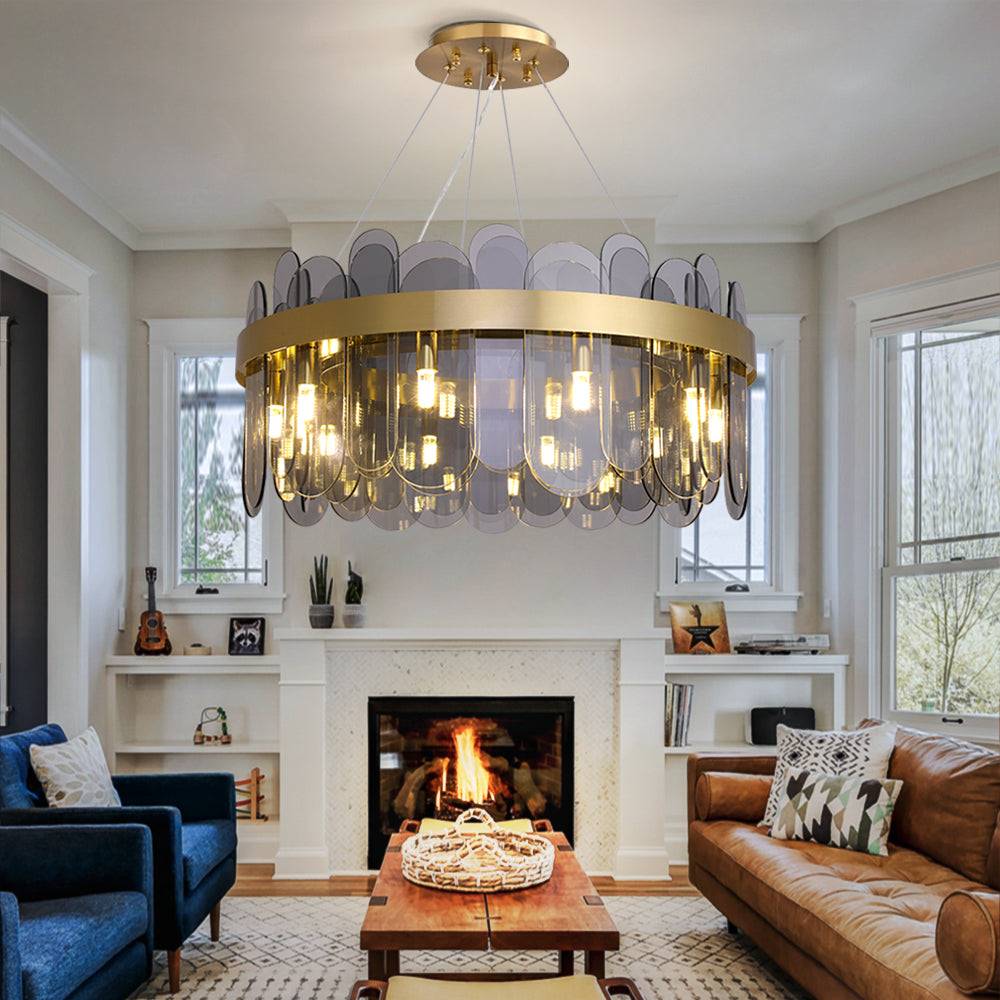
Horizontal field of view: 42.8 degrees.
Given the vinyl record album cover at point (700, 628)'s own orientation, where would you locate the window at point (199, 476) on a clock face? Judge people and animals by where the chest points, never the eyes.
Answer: The window is roughly at 3 o'clock from the vinyl record album cover.

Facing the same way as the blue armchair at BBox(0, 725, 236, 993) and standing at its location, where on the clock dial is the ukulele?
The ukulele is roughly at 9 o'clock from the blue armchair.

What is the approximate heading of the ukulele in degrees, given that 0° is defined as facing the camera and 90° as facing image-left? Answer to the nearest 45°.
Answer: approximately 0°

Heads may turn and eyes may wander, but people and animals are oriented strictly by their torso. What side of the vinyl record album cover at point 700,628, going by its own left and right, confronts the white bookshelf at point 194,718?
right

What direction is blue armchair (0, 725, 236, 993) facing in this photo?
to the viewer's right
